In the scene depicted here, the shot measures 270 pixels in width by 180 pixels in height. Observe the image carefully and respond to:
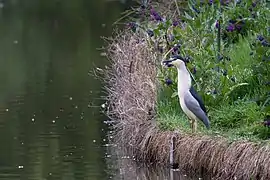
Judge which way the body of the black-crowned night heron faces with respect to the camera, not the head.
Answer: to the viewer's left

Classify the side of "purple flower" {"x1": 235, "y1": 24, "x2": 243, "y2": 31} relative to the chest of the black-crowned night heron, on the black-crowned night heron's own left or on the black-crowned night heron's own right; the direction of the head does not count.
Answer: on the black-crowned night heron's own right

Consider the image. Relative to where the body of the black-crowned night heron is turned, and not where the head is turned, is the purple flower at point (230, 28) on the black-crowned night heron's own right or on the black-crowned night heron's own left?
on the black-crowned night heron's own right
